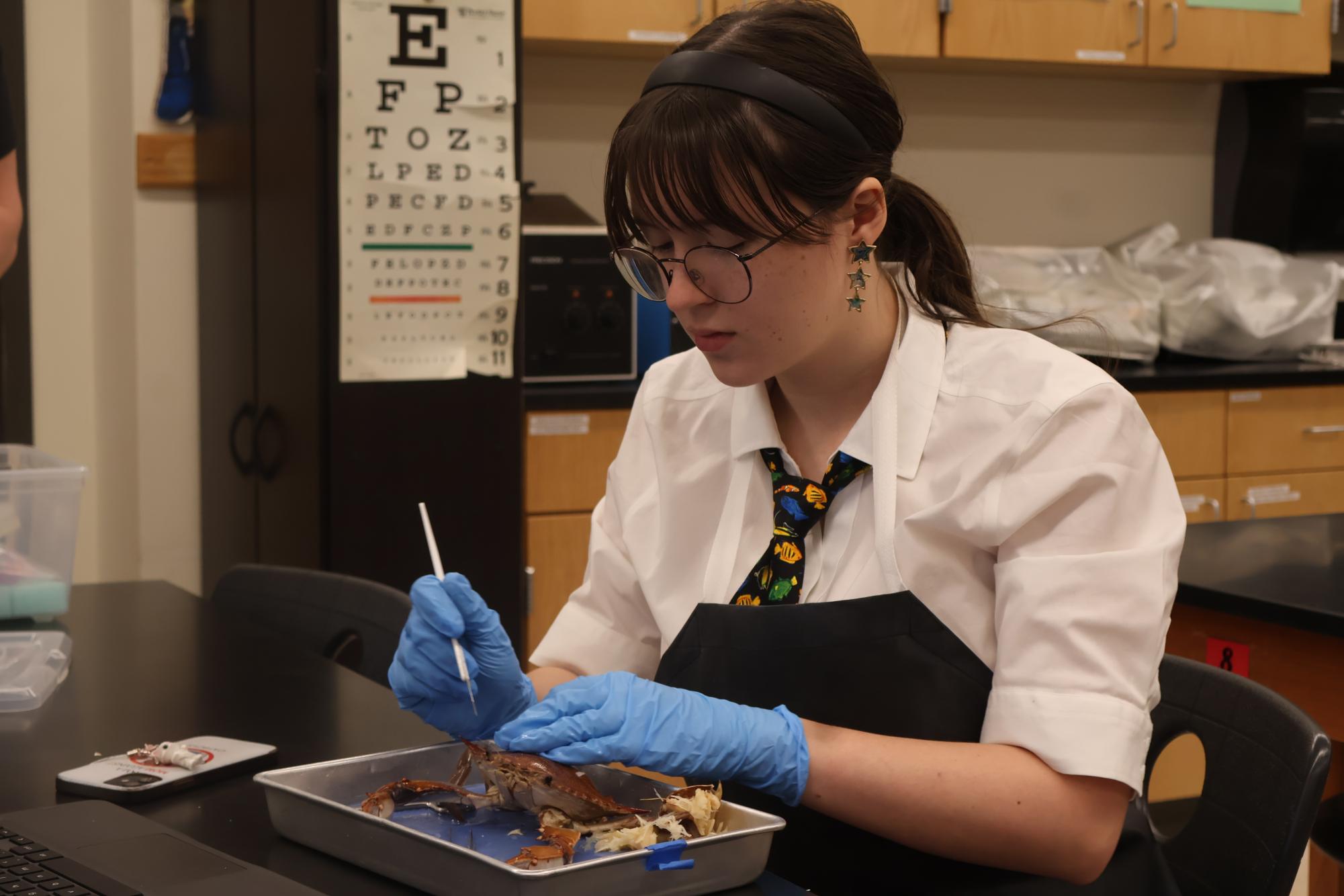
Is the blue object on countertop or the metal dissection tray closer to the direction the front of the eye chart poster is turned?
the metal dissection tray

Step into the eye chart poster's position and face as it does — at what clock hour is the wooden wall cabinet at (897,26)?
The wooden wall cabinet is roughly at 8 o'clock from the eye chart poster.

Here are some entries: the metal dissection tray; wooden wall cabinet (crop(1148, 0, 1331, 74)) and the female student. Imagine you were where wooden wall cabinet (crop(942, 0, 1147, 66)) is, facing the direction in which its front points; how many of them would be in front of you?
2

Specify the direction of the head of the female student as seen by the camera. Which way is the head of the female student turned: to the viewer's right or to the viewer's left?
to the viewer's left

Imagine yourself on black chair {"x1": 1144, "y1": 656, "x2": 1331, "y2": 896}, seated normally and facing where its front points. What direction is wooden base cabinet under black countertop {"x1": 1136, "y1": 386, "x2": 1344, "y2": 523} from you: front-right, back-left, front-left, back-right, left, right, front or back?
back-right

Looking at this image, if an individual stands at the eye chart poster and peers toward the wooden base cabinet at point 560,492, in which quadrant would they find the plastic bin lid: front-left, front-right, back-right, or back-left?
back-right

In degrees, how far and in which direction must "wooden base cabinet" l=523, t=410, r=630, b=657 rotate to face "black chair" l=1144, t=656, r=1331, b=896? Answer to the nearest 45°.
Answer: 0° — it already faces it

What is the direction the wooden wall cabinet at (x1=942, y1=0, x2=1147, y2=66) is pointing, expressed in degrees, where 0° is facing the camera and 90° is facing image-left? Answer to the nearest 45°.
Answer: approximately 0°

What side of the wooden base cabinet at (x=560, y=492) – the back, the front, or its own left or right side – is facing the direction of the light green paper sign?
left
